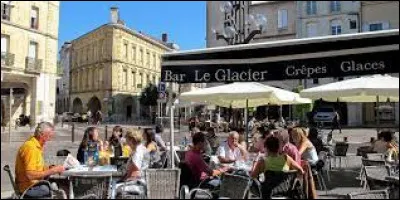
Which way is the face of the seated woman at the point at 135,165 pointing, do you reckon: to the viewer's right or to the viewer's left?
to the viewer's left

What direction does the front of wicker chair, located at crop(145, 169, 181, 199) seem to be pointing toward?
away from the camera

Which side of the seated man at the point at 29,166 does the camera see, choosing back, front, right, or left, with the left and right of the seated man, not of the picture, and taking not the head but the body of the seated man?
right

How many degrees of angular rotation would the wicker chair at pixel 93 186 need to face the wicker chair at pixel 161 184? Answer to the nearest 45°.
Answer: approximately 90° to its right

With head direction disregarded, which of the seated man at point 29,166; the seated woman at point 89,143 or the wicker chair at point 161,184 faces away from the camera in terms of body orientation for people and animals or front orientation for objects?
the wicker chair

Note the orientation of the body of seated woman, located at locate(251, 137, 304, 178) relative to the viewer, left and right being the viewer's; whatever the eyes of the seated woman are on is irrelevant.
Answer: facing away from the viewer

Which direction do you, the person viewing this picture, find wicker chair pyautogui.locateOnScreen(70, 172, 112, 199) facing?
facing away from the viewer

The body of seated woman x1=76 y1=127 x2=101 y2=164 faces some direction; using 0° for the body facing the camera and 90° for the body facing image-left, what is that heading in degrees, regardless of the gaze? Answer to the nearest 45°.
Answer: approximately 315°
